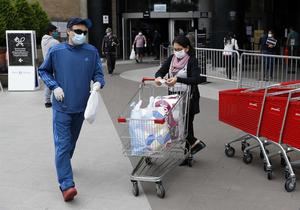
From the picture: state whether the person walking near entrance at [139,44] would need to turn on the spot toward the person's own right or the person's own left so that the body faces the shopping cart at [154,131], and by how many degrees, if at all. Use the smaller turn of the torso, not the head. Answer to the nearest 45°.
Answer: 0° — they already face it

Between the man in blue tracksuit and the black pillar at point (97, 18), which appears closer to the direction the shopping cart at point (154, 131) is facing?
the man in blue tracksuit

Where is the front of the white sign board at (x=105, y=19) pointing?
toward the camera

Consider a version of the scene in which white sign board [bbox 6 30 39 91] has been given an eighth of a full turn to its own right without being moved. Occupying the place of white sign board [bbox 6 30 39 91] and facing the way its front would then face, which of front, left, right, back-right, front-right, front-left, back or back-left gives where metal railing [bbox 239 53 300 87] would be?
left

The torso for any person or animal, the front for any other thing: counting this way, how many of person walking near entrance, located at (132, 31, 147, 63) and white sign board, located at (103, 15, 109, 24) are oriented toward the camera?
2

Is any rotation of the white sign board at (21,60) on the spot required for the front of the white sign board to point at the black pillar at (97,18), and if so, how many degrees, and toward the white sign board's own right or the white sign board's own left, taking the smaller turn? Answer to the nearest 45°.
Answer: approximately 180°

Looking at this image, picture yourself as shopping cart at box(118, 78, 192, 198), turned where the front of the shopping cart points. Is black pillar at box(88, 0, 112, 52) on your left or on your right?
on your right

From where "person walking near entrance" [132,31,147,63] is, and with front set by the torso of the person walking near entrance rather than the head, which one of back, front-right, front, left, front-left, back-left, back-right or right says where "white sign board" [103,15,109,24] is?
back-right

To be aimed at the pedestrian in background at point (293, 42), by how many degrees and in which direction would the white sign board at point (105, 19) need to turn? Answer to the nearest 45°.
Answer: approximately 45° to its left

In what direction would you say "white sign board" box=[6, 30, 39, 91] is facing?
toward the camera

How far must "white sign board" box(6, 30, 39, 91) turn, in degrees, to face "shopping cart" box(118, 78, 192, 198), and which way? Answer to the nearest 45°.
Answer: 0° — it already faces it

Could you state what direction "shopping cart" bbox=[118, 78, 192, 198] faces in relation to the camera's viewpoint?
facing the viewer and to the left of the viewer

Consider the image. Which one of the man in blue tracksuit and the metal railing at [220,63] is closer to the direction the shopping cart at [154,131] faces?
the man in blue tracksuit

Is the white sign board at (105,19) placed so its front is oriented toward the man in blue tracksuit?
yes

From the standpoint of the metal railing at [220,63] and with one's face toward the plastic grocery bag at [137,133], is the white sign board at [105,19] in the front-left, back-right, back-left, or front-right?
back-right

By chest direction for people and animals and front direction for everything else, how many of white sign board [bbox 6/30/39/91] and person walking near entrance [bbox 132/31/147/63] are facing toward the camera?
2
